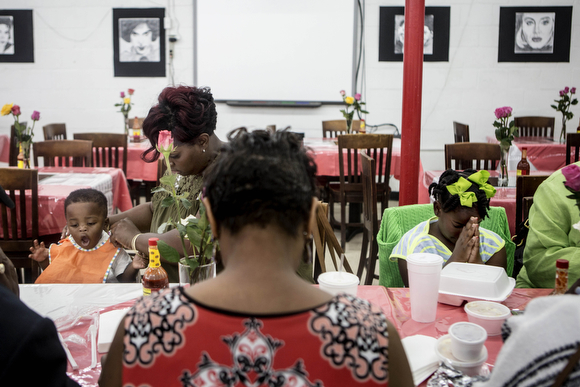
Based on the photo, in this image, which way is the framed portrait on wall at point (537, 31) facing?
toward the camera

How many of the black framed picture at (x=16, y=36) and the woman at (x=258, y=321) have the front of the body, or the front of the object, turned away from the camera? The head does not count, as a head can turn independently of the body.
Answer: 1

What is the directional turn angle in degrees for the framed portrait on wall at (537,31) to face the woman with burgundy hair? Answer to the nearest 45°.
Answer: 0° — it already faces them

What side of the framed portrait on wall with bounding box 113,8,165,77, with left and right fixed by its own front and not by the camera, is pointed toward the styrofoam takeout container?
front

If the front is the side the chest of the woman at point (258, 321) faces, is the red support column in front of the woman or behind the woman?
in front

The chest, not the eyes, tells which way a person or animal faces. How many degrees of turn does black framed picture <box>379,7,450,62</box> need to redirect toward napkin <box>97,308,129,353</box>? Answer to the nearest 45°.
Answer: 0° — it already faces it

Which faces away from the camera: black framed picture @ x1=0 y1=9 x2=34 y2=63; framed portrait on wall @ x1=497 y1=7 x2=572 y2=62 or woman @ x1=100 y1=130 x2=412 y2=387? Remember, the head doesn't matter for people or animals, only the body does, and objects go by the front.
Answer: the woman

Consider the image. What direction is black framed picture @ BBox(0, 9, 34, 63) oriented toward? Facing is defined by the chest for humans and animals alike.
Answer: toward the camera

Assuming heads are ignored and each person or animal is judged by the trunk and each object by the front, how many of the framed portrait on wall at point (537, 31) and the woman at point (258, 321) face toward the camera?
1

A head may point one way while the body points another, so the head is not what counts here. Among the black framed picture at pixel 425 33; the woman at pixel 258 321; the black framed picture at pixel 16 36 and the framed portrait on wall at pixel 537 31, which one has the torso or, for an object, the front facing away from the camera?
the woman

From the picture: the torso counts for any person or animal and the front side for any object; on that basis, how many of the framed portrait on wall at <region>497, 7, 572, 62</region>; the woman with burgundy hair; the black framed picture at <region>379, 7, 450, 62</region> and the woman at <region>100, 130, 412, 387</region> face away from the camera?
1

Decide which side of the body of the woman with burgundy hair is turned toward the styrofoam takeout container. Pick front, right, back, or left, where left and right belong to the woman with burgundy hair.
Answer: left

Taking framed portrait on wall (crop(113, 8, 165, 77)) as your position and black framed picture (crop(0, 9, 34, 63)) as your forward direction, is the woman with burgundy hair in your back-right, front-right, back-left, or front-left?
back-left

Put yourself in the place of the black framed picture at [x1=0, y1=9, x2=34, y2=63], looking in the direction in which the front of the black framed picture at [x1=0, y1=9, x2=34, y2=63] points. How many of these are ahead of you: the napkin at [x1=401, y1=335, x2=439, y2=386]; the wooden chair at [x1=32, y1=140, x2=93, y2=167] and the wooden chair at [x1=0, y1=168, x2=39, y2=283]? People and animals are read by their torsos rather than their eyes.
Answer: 3

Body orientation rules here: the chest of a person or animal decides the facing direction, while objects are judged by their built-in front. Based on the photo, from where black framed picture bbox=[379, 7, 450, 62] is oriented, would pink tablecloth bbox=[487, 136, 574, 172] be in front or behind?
in front
